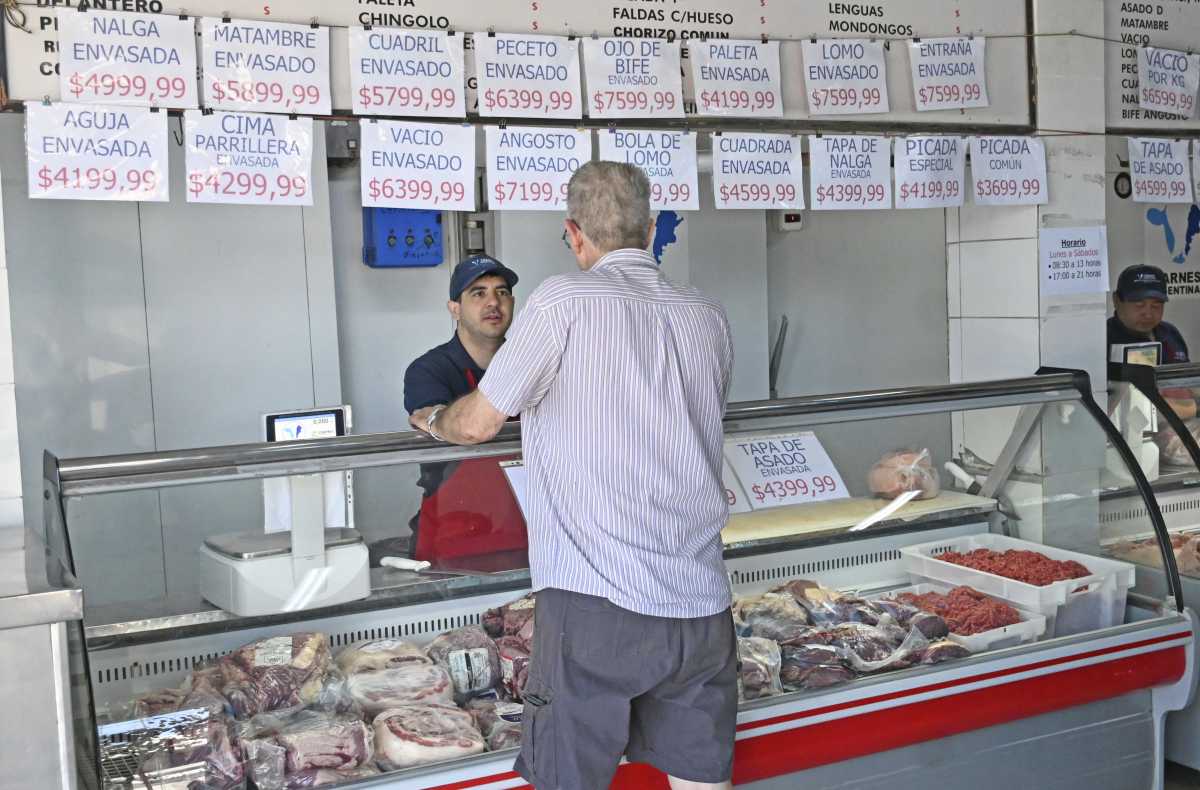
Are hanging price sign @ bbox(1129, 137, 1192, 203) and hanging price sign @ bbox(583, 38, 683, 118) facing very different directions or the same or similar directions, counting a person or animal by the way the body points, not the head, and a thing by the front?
same or similar directions

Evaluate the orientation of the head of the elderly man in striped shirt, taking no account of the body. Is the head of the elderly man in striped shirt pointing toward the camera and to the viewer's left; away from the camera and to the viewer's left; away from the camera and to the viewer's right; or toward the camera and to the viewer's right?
away from the camera and to the viewer's left

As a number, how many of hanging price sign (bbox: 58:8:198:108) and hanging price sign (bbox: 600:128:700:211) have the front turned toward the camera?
2

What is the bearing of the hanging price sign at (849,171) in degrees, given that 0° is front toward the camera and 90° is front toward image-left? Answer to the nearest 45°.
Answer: approximately 0°

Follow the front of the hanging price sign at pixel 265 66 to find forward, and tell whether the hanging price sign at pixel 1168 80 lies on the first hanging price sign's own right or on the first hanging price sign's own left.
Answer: on the first hanging price sign's own left

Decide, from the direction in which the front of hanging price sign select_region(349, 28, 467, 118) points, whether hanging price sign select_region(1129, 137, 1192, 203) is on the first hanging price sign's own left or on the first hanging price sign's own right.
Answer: on the first hanging price sign's own left

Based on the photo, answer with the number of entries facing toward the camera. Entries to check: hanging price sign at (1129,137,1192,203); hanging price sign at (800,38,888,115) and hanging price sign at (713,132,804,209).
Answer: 3

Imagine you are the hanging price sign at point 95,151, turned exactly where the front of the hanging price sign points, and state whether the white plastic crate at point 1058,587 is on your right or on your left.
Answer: on your left

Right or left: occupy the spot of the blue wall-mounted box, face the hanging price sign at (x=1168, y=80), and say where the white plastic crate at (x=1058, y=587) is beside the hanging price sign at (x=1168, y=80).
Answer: right

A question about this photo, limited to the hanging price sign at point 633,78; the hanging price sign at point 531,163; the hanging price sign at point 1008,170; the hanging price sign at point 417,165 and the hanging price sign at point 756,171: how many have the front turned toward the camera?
5

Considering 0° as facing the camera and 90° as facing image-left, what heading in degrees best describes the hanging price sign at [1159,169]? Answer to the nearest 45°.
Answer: approximately 0°

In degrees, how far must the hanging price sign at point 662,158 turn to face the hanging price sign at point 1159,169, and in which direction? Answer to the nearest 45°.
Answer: approximately 135° to its left

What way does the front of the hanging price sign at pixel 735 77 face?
toward the camera
